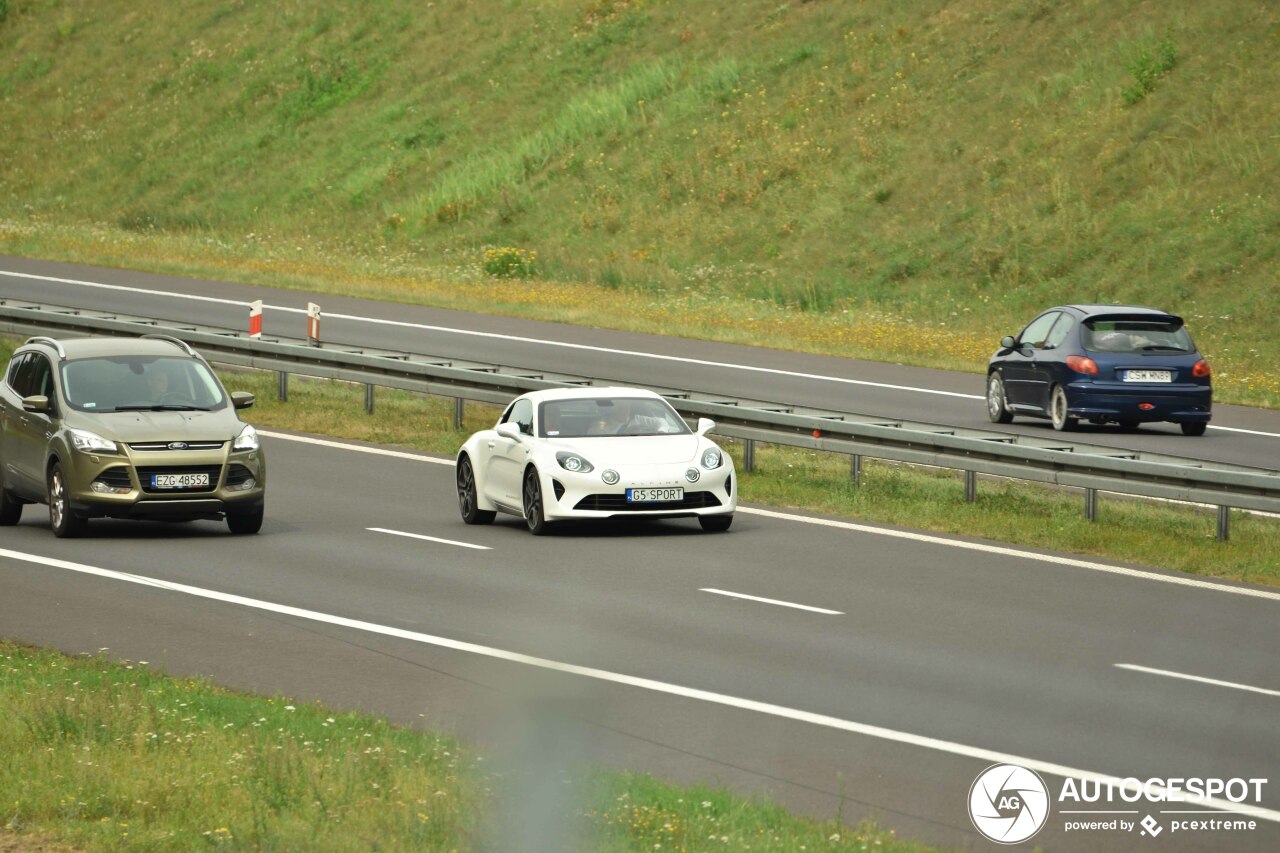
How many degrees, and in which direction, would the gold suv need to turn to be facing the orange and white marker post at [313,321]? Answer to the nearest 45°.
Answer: approximately 135° to its left

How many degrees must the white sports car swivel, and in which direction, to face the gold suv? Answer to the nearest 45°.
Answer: approximately 135° to its right

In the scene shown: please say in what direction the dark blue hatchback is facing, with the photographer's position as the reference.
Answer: facing away from the viewer and to the left of the viewer

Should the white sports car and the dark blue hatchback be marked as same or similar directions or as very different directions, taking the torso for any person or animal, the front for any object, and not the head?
very different directions

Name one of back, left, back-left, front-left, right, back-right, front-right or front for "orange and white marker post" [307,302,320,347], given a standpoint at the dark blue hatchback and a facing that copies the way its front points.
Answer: front-left

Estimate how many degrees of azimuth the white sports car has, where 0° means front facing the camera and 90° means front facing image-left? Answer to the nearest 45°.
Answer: approximately 315°

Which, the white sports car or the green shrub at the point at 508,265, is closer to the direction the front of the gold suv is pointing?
the white sports car
